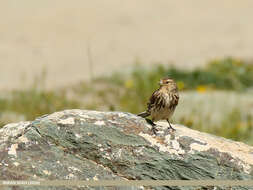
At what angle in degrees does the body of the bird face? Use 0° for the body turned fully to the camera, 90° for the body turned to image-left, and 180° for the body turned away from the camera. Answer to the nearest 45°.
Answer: approximately 315°
